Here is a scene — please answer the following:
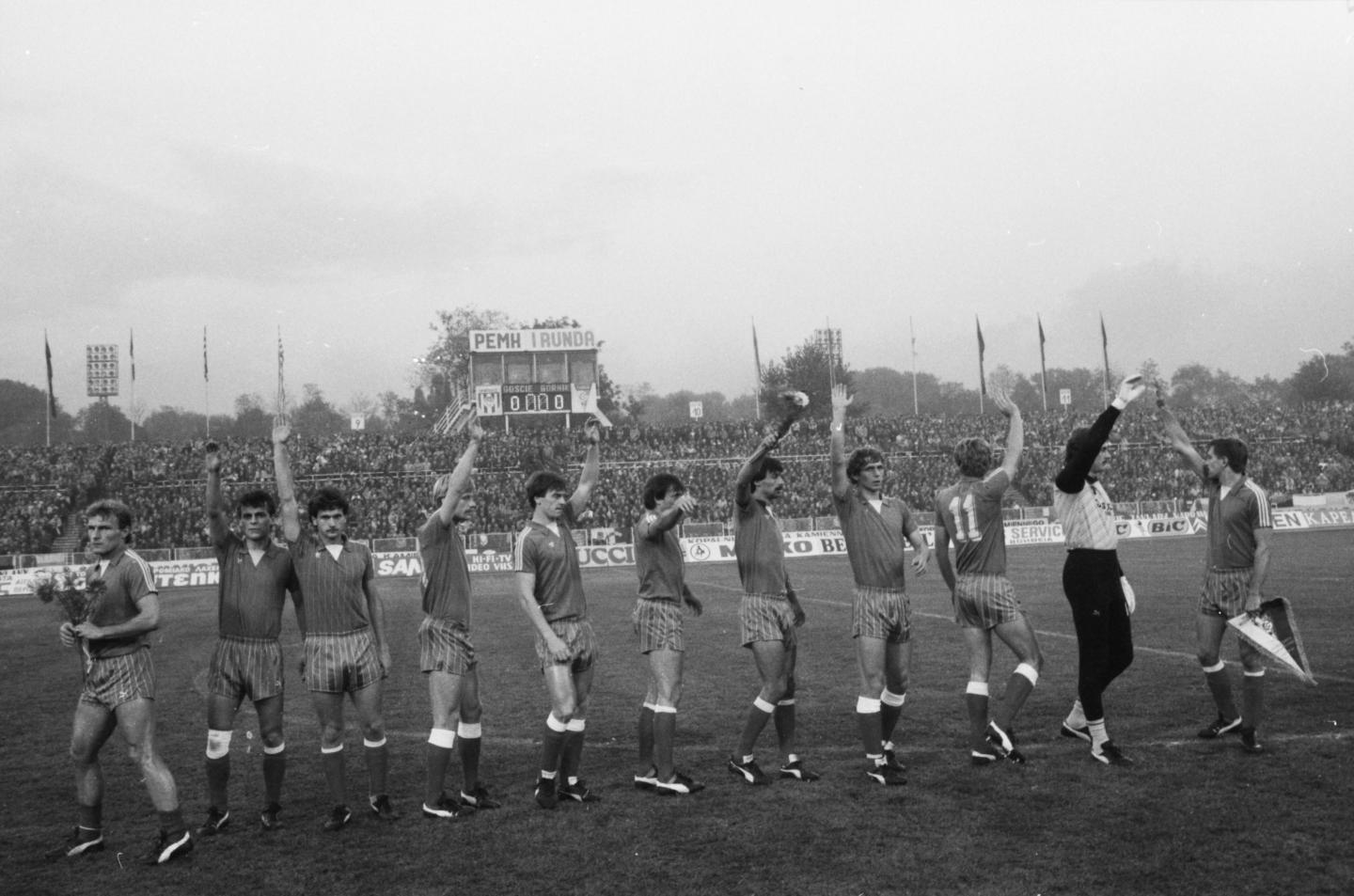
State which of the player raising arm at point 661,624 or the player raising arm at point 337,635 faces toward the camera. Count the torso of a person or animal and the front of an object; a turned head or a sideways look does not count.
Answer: the player raising arm at point 337,635

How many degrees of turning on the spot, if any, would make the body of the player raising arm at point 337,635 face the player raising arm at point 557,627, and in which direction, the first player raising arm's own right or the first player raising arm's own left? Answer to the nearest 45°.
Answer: approximately 90° to the first player raising arm's own left

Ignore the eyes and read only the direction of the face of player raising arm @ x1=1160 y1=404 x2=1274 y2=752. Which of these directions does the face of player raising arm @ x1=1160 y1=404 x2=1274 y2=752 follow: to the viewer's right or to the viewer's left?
to the viewer's left

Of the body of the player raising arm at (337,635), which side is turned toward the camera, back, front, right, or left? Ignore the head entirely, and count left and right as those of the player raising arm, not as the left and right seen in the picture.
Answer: front

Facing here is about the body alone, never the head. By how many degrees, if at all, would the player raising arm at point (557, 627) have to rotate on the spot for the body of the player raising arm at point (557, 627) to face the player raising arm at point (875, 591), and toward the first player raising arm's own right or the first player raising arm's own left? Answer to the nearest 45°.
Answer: approximately 45° to the first player raising arm's own left

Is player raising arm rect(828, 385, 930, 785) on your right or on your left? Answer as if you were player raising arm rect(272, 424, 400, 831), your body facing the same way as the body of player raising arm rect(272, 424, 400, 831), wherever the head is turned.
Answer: on your left

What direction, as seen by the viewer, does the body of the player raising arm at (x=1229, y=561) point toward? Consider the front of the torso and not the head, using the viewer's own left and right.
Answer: facing the viewer and to the left of the viewer

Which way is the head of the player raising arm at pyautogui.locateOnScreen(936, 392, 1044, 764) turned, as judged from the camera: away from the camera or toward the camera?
away from the camera

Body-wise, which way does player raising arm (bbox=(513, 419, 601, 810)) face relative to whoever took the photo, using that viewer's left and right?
facing the viewer and to the right of the viewer
